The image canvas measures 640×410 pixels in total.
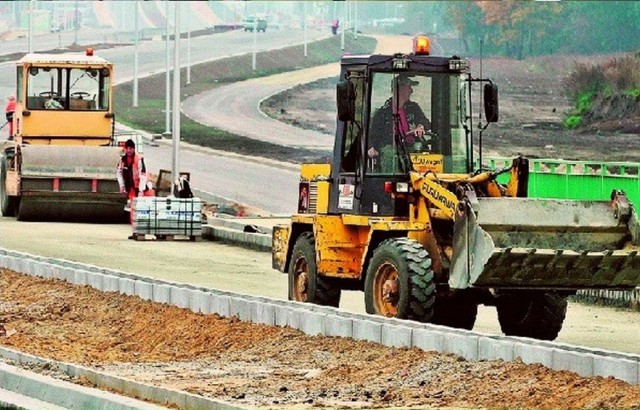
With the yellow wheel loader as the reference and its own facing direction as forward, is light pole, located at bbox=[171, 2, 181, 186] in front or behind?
behind

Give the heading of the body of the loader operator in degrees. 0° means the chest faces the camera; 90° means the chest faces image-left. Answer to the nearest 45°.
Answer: approximately 315°

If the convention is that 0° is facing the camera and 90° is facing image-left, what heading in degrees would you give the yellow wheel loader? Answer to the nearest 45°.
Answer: approximately 315°

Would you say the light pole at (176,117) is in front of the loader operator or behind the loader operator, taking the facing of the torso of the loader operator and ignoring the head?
behind
